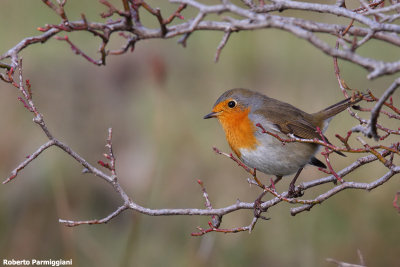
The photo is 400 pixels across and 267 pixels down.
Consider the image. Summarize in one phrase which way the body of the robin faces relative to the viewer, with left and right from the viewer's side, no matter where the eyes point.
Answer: facing to the left of the viewer
